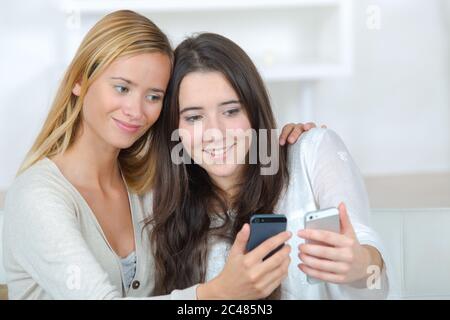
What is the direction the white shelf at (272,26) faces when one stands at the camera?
facing the viewer

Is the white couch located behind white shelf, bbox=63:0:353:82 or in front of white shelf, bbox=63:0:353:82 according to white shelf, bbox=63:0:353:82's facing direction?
in front

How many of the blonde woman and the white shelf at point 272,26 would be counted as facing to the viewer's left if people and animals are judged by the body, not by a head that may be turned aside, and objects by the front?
0

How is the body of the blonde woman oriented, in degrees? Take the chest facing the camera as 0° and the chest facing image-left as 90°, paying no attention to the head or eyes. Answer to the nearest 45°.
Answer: approximately 315°

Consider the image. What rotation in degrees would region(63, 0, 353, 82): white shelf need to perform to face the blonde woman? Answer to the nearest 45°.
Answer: approximately 45° to its right

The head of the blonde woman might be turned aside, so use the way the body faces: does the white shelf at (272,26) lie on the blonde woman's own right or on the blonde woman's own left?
on the blonde woman's own left

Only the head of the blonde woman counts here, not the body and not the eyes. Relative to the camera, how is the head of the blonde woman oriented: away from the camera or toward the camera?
toward the camera
